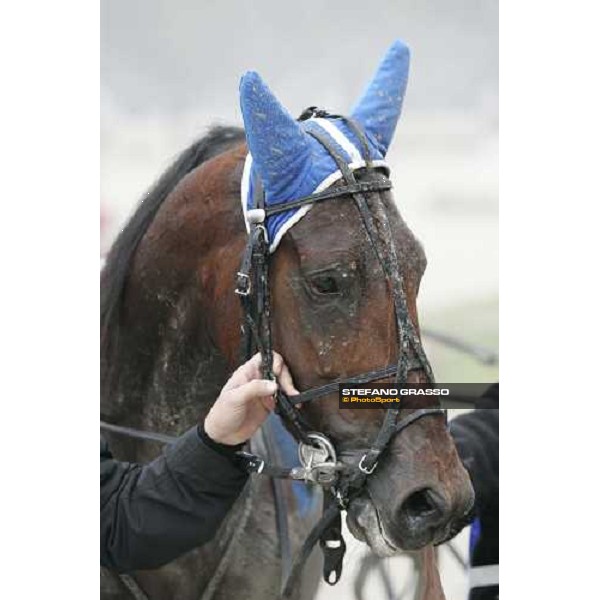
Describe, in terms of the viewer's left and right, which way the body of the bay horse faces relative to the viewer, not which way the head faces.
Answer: facing the viewer and to the right of the viewer
